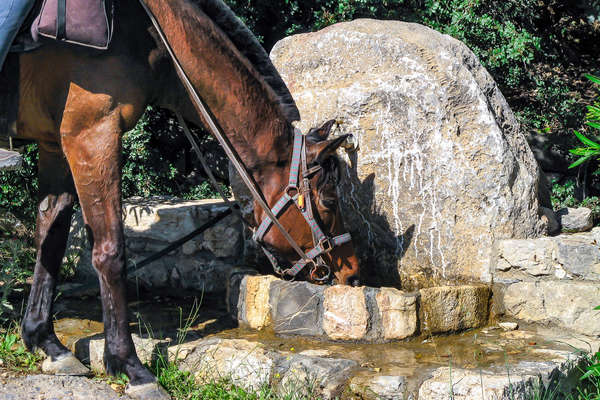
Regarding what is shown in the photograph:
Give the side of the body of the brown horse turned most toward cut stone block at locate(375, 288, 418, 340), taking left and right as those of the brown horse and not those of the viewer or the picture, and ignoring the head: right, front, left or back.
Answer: front

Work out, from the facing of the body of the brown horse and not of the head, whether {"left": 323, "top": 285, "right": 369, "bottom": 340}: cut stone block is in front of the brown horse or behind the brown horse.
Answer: in front

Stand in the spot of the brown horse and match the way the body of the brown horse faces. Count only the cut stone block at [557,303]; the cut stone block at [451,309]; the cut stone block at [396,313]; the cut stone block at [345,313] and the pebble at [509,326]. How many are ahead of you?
5

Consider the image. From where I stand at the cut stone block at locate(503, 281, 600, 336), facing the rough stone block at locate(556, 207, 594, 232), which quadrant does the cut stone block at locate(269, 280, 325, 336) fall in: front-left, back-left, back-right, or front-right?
back-left

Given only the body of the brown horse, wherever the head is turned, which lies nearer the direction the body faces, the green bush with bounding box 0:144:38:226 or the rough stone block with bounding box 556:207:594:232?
the rough stone block

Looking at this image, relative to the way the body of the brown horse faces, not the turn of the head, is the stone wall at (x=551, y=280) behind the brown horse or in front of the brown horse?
in front

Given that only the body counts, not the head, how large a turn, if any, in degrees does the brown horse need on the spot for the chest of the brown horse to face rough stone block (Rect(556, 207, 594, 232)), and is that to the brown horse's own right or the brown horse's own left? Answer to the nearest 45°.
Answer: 0° — it already faces it

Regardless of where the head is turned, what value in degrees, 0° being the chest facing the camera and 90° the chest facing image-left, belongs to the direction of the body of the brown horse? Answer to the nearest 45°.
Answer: approximately 270°

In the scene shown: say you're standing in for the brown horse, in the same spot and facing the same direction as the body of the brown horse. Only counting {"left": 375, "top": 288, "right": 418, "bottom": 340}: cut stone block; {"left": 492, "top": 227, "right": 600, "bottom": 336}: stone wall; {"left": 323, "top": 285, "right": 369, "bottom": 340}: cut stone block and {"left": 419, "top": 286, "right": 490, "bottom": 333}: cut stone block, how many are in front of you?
4

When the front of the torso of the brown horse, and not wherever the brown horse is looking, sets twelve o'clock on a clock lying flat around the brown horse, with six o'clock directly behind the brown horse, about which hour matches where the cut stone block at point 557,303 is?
The cut stone block is roughly at 12 o'clock from the brown horse.

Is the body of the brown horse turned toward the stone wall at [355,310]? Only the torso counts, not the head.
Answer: yes

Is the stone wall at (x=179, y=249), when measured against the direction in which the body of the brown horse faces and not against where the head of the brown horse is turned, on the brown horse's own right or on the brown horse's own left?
on the brown horse's own left
